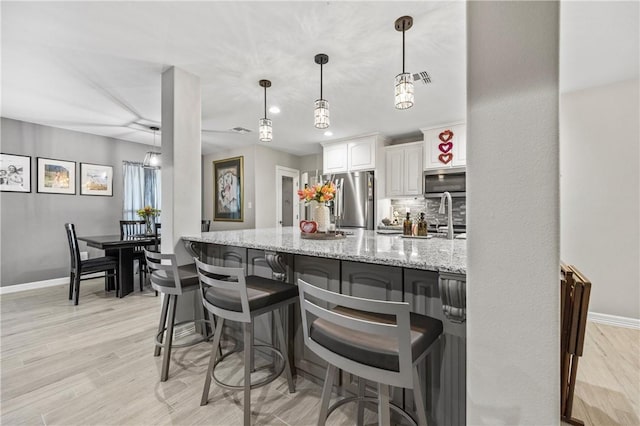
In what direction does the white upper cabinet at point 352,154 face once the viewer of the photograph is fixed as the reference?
facing the viewer and to the left of the viewer

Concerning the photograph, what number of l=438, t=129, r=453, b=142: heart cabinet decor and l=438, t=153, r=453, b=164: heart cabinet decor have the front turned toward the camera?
2

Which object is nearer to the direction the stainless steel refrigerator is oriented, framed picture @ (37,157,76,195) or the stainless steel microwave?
the framed picture

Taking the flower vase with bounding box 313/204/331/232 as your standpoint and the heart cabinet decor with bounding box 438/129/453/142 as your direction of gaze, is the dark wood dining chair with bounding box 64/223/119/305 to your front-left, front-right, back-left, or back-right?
back-left

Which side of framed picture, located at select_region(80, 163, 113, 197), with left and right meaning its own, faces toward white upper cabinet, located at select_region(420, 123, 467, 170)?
front

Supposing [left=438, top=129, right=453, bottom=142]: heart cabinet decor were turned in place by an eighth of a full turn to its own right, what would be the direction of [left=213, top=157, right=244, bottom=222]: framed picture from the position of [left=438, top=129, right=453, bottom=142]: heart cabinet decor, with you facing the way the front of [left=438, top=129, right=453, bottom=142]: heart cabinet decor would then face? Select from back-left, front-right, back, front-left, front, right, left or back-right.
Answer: front-right

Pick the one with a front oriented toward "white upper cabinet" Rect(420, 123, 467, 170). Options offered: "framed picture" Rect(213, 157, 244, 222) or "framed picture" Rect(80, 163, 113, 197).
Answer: "framed picture" Rect(80, 163, 113, 197)

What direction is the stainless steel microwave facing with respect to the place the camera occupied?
facing the viewer

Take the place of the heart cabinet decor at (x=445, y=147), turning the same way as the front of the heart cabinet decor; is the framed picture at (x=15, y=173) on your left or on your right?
on your right

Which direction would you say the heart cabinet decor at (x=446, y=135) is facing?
toward the camera

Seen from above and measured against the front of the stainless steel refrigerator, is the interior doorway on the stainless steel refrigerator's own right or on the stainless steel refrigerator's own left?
on the stainless steel refrigerator's own right

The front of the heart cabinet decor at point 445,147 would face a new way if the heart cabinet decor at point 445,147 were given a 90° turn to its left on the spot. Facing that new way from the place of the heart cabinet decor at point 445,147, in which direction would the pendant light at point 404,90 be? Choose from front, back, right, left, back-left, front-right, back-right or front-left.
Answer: right

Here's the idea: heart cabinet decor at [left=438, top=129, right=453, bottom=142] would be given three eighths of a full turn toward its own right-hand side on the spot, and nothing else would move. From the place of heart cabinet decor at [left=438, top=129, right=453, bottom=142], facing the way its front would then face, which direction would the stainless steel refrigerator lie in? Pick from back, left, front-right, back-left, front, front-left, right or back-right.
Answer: front-left

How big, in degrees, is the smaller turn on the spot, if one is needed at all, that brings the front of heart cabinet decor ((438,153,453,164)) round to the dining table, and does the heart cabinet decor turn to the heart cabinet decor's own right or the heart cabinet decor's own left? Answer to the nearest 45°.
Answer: approximately 45° to the heart cabinet decor's own right

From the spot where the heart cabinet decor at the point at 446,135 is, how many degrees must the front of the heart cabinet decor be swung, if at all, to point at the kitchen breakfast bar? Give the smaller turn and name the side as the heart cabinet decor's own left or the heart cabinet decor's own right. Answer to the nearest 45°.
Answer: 0° — it already faces it

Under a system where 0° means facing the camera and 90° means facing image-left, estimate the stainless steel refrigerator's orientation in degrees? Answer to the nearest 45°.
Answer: approximately 45°
